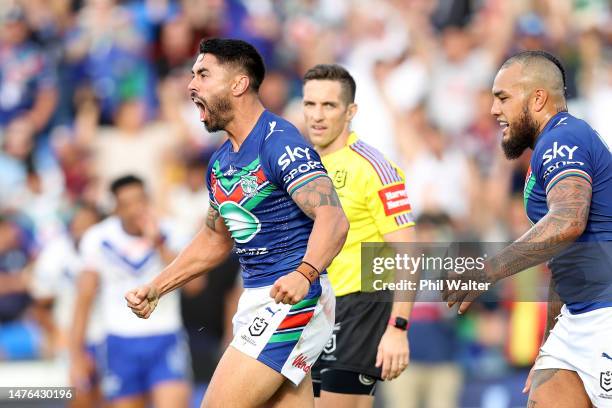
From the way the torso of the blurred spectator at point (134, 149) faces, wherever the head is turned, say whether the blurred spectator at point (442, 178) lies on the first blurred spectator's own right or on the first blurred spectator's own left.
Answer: on the first blurred spectator's own left

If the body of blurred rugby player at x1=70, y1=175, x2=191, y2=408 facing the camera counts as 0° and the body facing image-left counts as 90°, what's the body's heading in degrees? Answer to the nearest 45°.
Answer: approximately 0°

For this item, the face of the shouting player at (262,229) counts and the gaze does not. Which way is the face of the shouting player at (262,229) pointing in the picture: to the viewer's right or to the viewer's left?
to the viewer's left

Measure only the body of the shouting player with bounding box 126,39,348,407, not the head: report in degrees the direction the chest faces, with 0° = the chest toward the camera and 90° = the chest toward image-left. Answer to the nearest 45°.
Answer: approximately 45°

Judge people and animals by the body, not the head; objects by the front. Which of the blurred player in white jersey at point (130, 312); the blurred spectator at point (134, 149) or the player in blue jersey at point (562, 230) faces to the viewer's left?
the player in blue jersey

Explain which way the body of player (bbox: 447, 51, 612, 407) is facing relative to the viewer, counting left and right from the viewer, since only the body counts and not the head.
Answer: facing to the left of the viewer

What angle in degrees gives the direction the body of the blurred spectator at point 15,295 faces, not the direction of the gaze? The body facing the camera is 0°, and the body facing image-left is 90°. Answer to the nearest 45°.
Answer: approximately 0°

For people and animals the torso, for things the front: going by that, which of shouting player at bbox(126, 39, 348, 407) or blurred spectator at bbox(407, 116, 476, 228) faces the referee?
the blurred spectator
